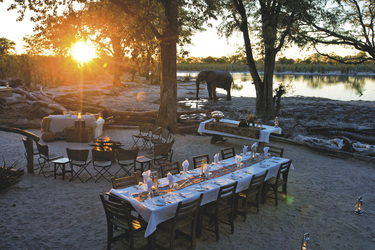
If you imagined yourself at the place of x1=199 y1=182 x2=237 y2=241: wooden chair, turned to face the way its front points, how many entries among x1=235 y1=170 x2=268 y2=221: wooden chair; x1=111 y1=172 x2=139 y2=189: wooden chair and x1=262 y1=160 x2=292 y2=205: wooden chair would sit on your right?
2

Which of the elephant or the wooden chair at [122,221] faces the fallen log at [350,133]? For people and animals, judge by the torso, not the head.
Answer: the wooden chair

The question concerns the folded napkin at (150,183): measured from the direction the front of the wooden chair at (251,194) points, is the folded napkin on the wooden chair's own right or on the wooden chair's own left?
on the wooden chair's own left

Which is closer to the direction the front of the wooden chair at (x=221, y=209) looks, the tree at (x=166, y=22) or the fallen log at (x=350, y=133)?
the tree

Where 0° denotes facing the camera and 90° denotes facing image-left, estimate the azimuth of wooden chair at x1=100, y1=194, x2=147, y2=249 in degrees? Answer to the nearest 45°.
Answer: approximately 225°

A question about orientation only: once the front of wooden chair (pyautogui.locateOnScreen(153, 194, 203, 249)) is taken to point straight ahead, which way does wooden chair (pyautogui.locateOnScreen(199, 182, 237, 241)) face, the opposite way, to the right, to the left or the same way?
the same way

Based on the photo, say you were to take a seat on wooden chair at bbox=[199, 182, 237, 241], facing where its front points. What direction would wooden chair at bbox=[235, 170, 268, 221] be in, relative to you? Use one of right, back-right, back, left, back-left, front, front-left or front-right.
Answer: right

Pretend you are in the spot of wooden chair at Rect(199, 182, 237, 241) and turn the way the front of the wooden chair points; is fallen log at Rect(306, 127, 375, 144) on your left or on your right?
on your right

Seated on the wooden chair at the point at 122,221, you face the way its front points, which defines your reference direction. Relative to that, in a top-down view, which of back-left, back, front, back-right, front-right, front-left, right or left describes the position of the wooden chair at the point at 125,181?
front-left

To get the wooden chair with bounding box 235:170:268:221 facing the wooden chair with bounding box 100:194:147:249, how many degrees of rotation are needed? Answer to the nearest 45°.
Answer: approximately 90° to its left

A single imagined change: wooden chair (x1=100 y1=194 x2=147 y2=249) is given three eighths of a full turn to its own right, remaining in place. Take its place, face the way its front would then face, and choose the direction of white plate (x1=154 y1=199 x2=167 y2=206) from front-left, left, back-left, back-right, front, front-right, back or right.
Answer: left

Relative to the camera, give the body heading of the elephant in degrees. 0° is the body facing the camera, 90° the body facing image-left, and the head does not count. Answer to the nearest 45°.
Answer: approximately 90°

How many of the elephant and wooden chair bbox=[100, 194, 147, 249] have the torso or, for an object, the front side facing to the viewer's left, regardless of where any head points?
1

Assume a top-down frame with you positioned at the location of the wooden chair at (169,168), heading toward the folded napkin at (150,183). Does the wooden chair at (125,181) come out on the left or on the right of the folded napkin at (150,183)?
right

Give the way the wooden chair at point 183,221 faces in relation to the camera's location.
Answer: facing away from the viewer and to the left of the viewer

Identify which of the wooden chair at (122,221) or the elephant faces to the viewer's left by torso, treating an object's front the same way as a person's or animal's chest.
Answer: the elephant

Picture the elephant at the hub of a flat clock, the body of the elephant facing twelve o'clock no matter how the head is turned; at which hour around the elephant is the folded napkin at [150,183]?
The folded napkin is roughly at 9 o'clock from the elephant.
